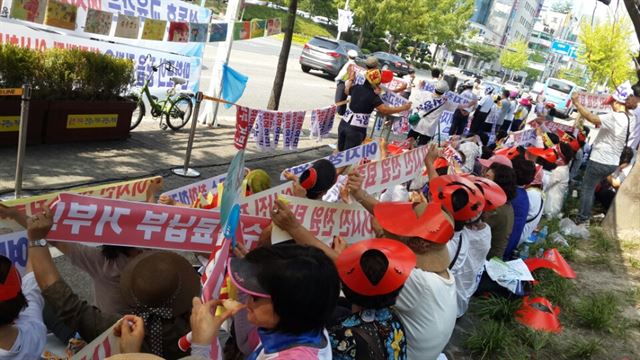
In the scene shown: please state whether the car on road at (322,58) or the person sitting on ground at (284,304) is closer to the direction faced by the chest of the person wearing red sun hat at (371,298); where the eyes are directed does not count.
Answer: the car on road

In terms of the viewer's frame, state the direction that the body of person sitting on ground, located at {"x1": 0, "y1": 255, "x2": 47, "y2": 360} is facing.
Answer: away from the camera

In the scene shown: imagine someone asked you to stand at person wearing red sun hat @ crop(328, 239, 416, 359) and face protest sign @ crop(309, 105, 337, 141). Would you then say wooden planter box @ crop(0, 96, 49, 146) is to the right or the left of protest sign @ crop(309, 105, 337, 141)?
left

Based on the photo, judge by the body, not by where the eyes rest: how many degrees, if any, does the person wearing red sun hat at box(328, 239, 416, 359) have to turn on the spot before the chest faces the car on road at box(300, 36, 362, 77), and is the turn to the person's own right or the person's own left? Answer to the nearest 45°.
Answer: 0° — they already face it

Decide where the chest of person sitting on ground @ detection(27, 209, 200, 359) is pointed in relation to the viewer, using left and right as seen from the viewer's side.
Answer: facing away from the viewer

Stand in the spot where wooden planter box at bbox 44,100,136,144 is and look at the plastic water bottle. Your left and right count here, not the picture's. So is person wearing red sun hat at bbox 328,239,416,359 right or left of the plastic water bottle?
right

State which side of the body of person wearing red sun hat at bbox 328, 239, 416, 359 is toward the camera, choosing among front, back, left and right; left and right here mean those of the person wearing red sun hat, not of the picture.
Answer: back

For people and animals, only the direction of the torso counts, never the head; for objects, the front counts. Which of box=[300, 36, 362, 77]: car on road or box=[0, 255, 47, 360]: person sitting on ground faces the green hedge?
the person sitting on ground
